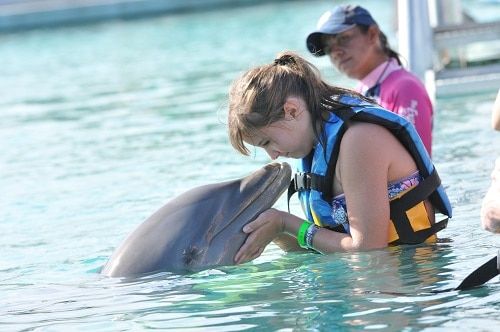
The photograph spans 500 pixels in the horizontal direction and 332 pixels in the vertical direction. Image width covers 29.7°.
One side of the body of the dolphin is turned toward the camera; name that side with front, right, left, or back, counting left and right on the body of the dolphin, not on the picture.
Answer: right

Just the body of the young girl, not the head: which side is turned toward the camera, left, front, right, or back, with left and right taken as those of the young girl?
left

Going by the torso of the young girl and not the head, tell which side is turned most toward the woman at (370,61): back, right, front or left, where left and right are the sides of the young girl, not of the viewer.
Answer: right

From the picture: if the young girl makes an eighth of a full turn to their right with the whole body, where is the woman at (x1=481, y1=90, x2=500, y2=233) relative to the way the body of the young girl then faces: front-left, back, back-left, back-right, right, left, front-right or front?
back

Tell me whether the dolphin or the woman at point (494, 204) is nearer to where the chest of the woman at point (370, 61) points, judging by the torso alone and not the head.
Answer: the dolphin

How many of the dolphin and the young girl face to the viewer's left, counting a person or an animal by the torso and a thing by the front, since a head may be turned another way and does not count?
1

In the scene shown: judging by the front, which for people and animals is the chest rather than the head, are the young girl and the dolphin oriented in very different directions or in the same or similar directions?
very different directions

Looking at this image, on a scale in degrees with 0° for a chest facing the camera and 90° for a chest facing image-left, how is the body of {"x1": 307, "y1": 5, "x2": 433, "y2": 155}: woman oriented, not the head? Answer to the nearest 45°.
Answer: approximately 45°

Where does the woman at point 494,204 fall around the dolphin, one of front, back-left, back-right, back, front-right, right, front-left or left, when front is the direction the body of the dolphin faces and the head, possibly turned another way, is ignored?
front-right

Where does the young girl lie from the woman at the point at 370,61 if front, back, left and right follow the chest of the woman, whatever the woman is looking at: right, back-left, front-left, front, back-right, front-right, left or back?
front-left

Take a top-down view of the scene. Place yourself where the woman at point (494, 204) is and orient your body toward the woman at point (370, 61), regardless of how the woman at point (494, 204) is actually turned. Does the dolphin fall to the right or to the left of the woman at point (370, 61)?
left
